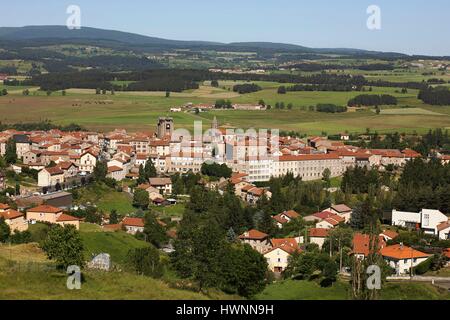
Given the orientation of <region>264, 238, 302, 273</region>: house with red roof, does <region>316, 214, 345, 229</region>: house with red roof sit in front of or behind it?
behind

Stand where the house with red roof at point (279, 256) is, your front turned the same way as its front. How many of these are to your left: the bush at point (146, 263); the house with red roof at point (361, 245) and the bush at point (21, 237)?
1

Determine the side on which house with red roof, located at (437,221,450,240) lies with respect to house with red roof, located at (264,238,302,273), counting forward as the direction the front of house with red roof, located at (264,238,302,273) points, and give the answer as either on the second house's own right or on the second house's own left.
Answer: on the second house's own left

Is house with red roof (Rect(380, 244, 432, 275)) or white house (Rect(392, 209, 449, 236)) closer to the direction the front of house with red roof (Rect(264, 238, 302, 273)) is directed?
the house with red roof

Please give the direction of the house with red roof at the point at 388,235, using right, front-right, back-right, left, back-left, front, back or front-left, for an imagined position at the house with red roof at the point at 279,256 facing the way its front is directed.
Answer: back-left

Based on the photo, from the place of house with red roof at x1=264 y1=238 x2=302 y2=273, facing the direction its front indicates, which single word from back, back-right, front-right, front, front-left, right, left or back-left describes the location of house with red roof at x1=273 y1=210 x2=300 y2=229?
back

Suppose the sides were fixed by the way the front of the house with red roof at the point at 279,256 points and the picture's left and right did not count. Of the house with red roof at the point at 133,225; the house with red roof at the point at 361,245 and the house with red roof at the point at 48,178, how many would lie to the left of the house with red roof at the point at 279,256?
1

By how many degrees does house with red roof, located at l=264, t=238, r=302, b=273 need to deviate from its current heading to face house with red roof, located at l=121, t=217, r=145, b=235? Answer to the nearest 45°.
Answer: approximately 135° to its right

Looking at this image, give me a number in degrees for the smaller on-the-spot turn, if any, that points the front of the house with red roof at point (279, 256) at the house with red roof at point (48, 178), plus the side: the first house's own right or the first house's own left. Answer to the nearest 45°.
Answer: approximately 135° to the first house's own right

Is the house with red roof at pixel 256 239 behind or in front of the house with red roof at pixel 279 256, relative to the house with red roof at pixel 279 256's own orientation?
behind

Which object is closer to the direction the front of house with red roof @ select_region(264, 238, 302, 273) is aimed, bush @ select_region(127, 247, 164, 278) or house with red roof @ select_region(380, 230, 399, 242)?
the bush

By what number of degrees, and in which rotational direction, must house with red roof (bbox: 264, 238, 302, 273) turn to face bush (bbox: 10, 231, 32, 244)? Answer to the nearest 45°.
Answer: approximately 90° to its right

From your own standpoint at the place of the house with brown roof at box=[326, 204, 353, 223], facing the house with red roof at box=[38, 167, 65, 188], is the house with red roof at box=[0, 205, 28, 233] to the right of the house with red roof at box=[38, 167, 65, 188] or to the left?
left

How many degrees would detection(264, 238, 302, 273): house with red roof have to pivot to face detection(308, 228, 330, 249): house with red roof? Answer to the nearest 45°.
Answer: approximately 135° to its left

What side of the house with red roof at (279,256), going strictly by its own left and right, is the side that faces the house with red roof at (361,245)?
left

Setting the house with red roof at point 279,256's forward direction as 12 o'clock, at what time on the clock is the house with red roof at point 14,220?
the house with red roof at point 14,220 is roughly at 3 o'clock from the house with red roof at point 279,256.
